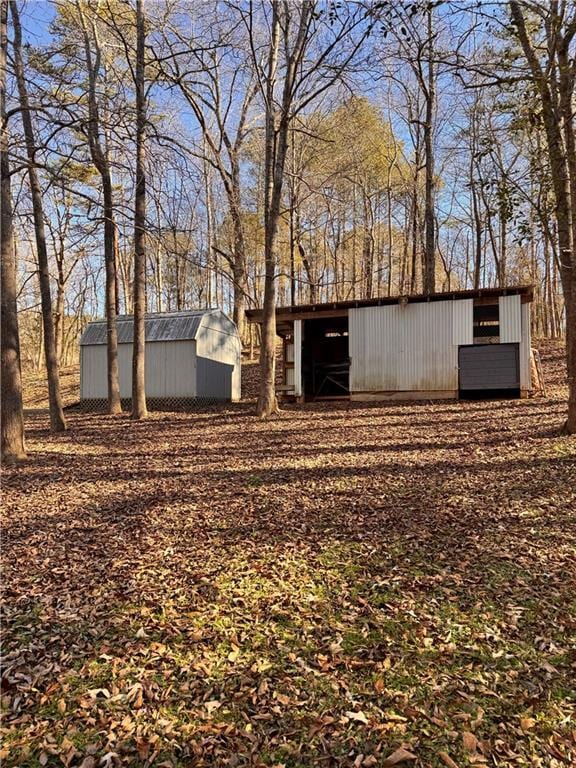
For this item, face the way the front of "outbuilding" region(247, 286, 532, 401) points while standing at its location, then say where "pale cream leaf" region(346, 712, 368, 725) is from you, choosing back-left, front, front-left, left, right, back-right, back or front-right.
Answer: front

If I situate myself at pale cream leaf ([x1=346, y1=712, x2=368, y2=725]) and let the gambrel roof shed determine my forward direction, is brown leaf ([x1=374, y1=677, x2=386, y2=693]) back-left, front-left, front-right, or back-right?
front-right

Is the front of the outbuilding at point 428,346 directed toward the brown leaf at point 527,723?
yes

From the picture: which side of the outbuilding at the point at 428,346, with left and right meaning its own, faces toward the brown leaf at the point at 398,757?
front

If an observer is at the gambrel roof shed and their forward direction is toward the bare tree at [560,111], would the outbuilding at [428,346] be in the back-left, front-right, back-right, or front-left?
front-left

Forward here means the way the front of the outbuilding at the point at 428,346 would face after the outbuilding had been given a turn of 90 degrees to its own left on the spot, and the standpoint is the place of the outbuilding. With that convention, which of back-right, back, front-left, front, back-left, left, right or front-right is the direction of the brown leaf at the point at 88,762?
right

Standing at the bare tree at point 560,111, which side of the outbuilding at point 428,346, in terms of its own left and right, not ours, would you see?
front

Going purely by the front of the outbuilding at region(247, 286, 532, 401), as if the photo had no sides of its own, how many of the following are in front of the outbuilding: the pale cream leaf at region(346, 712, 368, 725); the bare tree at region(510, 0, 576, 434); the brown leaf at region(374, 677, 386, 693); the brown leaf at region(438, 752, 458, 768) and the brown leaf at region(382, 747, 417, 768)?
5

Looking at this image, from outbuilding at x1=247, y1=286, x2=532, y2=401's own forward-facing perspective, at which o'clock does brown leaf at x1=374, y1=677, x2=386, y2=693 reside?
The brown leaf is roughly at 12 o'clock from the outbuilding.

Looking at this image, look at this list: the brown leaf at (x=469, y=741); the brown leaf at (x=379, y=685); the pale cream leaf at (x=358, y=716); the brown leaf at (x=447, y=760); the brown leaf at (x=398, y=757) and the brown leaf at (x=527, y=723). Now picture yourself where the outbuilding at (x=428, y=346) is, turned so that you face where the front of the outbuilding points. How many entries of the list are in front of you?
6

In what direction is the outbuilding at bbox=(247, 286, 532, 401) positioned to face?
toward the camera

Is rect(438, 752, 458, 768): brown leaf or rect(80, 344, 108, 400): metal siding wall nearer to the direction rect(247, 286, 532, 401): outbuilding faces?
the brown leaf
